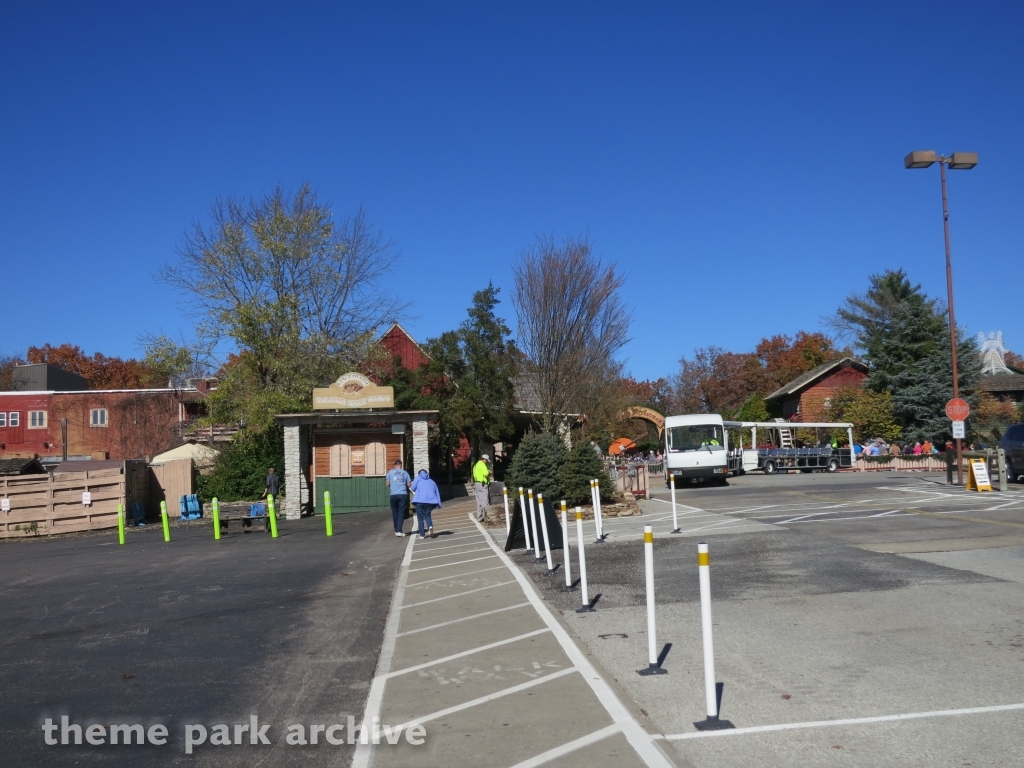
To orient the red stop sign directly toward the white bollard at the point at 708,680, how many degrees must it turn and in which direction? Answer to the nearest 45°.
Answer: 0° — it already faces it

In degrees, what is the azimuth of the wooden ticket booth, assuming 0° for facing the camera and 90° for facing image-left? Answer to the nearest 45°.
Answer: approximately 0°

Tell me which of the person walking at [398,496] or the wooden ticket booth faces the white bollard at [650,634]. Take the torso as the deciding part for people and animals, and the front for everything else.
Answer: the wooden ticket booth

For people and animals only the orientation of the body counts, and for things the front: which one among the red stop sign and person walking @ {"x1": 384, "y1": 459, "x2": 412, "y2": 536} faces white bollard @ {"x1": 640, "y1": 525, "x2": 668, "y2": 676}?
the red stop sign

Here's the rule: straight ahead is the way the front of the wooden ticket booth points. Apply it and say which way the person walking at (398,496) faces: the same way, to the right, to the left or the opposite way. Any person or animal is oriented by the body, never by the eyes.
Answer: the opposite way

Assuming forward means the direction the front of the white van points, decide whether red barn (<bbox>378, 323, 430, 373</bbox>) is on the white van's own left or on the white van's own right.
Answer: on the white van's own right

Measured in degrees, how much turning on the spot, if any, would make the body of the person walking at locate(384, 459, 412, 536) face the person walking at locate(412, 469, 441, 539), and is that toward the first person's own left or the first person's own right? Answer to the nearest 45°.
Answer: approximately 135° to the first person's own right

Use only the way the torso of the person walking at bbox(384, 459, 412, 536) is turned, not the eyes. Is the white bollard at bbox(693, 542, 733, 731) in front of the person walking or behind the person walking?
behind

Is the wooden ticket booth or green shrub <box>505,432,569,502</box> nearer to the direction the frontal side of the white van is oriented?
the green shrub

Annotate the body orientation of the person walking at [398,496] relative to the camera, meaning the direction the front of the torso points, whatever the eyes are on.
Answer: away from the camera

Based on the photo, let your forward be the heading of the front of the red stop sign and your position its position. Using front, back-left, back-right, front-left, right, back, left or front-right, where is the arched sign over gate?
back-right

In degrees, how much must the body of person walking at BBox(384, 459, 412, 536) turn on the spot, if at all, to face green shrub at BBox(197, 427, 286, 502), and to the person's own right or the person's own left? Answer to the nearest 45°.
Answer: approximately 45° to the person's own left

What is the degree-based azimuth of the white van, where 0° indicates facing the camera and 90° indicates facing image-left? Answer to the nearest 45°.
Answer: approximately 0°
